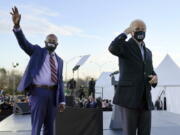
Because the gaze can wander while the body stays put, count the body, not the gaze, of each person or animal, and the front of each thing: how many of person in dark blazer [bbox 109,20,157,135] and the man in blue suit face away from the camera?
0

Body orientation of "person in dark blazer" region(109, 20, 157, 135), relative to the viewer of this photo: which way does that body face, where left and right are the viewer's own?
facing the viewer and to the right of the viewer

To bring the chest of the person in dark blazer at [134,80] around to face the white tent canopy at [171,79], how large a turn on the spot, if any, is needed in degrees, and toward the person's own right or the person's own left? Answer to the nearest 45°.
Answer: approximately 135° to the person's own left

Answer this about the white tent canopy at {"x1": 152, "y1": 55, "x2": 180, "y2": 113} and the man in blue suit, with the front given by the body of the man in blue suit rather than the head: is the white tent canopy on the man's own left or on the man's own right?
on the man's own left
